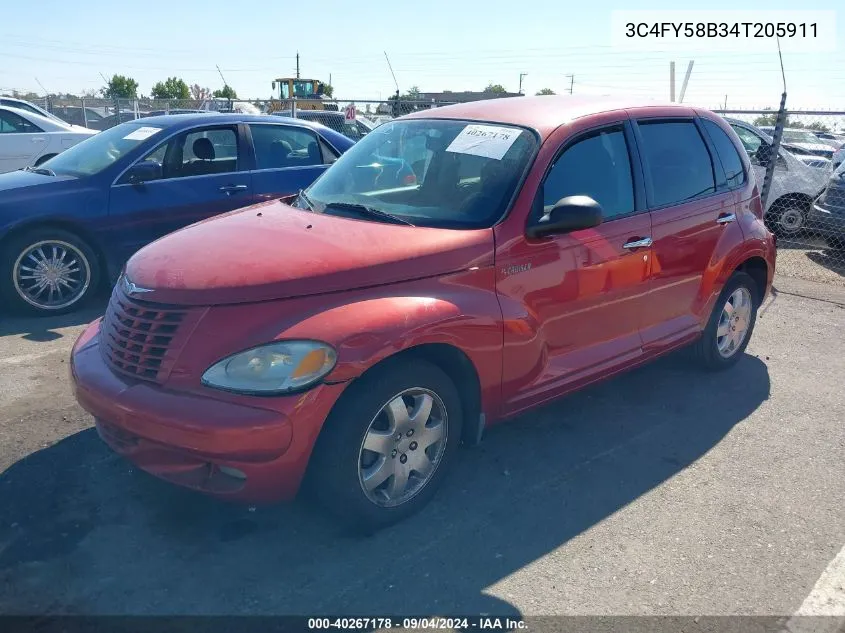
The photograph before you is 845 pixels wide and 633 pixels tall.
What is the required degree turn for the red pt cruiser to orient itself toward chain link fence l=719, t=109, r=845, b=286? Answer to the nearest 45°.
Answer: approximately 180°

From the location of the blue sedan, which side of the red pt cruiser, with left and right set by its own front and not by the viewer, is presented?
right

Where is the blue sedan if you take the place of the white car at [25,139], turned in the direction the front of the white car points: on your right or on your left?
on your left

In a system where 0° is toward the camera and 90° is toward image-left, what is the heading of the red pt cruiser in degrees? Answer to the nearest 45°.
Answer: approximately 45°

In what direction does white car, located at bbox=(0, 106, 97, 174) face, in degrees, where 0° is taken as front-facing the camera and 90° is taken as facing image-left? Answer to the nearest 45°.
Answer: approximately 90°

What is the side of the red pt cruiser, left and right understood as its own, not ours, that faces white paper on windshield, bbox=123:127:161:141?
right

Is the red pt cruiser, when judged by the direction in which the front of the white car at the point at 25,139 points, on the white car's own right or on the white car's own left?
on the white car's own left

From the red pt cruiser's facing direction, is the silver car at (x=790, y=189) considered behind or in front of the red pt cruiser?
behind

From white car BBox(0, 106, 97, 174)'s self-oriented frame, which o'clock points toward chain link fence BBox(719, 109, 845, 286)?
The chain link fence is roughly at 7 o'clock from the white car.
